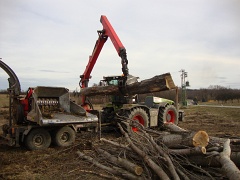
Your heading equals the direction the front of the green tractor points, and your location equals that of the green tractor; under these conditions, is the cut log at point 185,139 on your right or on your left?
on your right

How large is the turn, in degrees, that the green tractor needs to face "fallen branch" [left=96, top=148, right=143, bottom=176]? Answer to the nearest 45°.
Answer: approximately 135° to its right

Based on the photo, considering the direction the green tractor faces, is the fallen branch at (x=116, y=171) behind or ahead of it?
behind

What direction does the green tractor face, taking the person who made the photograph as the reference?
facing away from the viewer and to the right of the viewer
